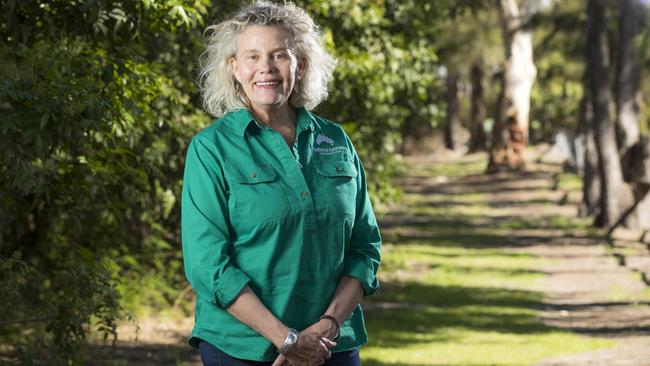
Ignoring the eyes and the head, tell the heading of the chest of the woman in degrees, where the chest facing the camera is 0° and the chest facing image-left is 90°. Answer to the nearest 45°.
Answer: approximately 315°

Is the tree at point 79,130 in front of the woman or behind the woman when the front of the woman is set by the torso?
behind
